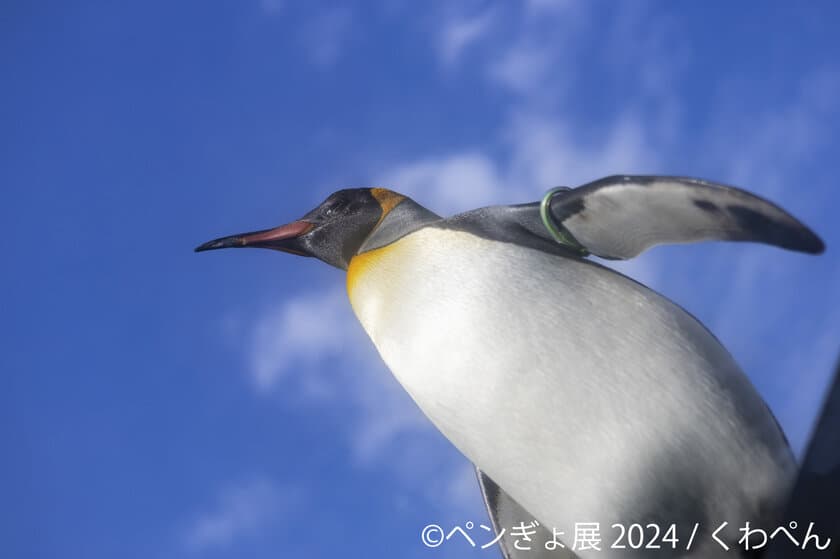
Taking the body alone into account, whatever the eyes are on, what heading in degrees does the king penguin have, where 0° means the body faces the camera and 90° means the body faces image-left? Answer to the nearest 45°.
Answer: approximately 90°
